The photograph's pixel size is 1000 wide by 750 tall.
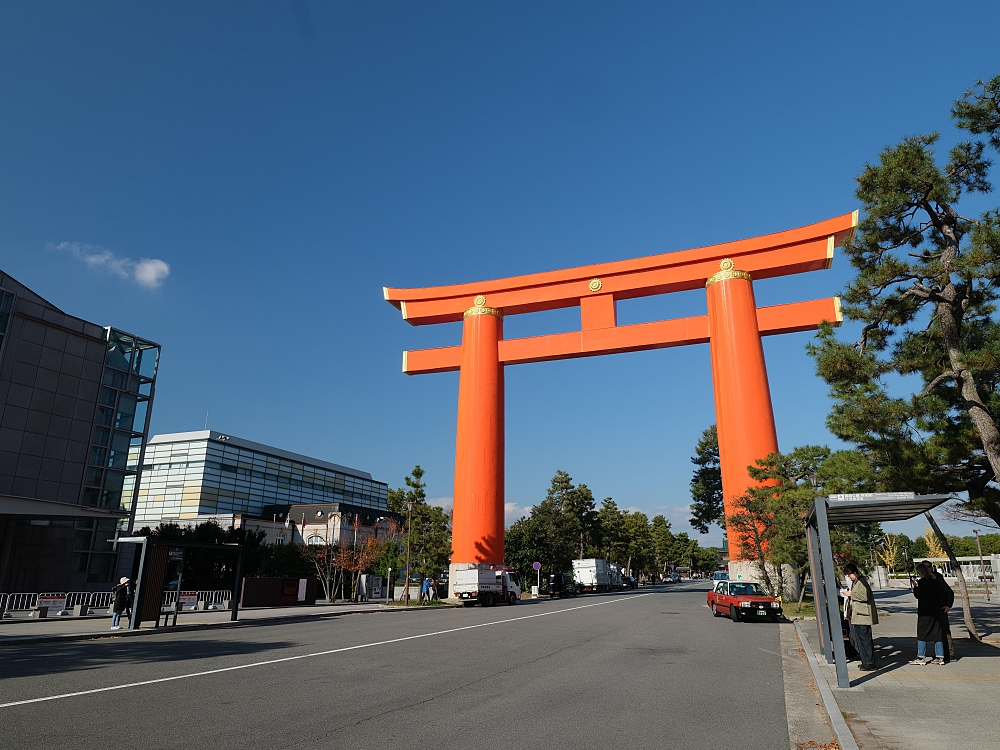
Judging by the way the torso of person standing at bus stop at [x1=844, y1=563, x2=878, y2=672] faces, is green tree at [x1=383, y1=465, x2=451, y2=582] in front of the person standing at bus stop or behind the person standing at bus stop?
in front

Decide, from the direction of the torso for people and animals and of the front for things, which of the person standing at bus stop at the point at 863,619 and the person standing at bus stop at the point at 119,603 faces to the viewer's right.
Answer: the person standing at bus stop at the point at 119,603

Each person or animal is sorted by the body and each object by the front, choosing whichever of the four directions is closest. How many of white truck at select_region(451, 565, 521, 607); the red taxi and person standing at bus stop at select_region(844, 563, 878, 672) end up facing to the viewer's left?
1

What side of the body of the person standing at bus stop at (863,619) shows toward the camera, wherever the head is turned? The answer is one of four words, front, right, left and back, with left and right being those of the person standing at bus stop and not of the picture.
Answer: left

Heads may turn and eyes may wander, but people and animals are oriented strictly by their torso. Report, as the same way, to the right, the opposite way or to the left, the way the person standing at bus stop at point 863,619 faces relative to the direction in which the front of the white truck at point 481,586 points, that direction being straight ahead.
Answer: to the left

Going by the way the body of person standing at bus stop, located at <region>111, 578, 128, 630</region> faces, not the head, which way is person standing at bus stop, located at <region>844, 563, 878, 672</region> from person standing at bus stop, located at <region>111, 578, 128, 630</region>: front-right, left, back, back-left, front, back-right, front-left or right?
front-right

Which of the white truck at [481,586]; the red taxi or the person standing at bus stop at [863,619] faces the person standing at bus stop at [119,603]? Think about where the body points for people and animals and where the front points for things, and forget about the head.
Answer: the person standing at bus stop at [863,619]

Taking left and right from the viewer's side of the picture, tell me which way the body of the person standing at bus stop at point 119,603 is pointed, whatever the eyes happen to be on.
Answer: facing to the right of the viewer
